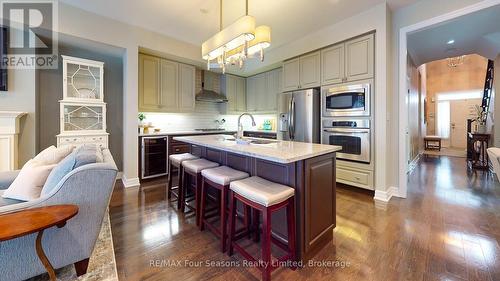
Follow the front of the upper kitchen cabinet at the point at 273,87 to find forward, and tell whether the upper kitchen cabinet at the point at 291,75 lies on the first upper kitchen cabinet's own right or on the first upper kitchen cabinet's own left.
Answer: on the first upper kitchen cabinet's own left

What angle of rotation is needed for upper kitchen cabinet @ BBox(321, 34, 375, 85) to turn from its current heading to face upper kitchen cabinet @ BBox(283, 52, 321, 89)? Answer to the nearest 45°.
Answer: approximately 90° to its right

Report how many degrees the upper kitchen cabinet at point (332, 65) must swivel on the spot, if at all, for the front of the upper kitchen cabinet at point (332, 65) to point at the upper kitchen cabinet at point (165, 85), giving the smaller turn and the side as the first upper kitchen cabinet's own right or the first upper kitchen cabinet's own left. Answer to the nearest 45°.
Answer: approximately 45° to the first upper kitchen cabinet's own right

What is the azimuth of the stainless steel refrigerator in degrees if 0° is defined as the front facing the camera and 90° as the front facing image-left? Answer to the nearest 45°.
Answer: approximately 45°
